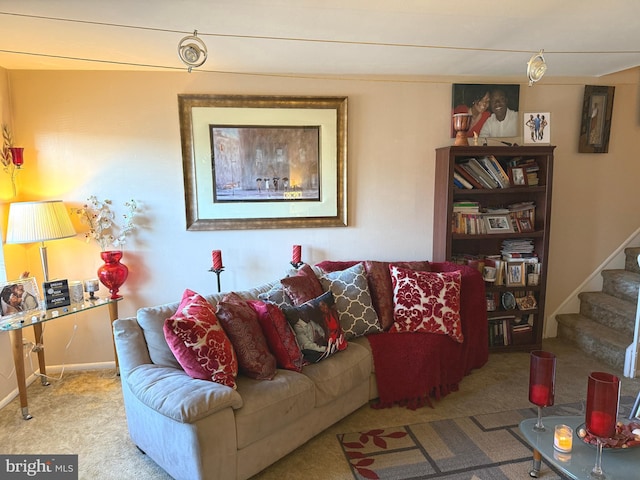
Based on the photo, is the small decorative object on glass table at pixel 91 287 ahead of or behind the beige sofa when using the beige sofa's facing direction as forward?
behind

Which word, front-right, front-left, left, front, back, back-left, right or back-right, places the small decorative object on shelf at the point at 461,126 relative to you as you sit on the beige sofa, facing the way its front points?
left

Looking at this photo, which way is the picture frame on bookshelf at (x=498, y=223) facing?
toward the camera

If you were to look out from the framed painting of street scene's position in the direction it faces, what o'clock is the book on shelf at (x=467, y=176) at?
The book on shelf is roughly at 9 o'clock from the framed painting of street scene.

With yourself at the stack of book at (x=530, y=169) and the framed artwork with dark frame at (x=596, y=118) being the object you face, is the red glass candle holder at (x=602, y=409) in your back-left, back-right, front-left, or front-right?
back-right

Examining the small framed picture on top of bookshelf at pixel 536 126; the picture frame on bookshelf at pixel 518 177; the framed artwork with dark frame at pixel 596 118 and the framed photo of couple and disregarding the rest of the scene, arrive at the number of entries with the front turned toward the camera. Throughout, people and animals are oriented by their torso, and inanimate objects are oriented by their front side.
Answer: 4

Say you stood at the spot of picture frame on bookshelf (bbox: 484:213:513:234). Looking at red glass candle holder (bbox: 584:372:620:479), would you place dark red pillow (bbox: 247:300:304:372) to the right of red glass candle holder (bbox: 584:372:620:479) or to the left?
right

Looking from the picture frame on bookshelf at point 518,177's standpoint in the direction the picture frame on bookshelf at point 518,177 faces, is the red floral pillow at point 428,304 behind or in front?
in front

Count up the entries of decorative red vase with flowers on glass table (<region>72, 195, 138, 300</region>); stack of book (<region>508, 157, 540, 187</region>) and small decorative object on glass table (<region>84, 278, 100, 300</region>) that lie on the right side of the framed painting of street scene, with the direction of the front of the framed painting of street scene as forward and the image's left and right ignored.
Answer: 2

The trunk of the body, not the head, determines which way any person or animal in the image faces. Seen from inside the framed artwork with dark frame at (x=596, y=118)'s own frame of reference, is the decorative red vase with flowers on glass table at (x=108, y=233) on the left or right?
on its right

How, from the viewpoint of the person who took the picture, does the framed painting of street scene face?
facing the viewer

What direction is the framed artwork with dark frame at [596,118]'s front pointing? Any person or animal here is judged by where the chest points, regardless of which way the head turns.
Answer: toward the camera
